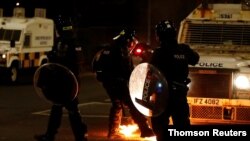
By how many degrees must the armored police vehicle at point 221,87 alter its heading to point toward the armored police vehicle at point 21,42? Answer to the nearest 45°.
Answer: approximately 135° to its right

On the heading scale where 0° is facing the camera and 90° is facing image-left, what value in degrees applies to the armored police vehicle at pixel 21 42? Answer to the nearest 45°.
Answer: approximately 45°

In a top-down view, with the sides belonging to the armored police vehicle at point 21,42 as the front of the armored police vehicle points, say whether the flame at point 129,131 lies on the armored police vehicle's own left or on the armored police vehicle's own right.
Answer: on the armored police vehicle's own left

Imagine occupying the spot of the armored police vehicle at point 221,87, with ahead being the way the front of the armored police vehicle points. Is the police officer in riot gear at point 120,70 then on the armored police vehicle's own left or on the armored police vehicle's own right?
on the armored police vehicle's own right

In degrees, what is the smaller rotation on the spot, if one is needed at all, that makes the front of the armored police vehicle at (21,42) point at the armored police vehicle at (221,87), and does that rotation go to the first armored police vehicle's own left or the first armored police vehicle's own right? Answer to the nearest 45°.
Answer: approximately 45° to the first armored police vehicle's own left

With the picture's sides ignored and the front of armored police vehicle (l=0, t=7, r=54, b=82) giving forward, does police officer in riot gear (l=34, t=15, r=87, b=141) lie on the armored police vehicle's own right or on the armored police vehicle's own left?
on the armored police vehicle's own left

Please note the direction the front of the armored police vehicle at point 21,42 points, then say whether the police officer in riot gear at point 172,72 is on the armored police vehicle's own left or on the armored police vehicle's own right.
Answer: on the armored police vehicle's own left

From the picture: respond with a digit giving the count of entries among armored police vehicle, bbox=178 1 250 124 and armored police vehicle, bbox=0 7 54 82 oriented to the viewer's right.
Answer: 0
